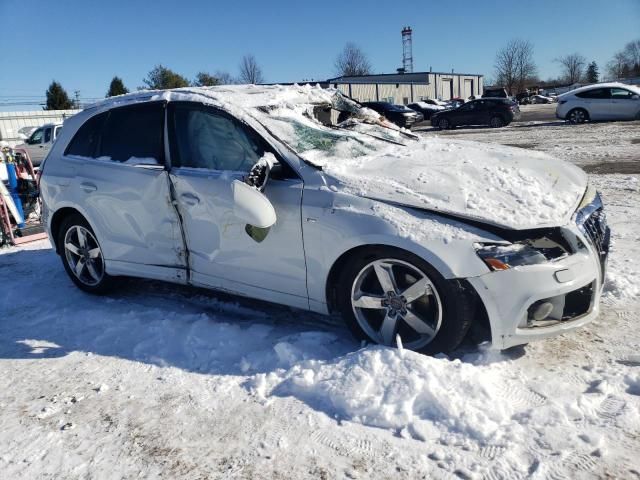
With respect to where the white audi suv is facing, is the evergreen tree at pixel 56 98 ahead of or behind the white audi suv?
behind

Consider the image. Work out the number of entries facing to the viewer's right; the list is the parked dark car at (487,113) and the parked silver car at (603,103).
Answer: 1

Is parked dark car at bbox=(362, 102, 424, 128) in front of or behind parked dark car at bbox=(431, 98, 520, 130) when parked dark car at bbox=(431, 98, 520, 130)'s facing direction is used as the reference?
in front

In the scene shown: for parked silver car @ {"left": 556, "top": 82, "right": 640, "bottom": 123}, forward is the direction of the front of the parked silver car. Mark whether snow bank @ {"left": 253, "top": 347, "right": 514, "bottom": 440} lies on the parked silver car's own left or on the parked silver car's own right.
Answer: on the parked silver car's own right

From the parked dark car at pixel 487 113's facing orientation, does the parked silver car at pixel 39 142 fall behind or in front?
in front

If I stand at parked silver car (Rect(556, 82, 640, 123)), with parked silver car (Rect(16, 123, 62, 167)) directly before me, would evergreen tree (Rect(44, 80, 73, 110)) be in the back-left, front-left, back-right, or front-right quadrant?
front-right

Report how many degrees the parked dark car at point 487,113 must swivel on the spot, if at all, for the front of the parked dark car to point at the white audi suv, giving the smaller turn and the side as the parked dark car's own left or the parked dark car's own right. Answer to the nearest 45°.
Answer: approximately 90° to the parked dark car's own left

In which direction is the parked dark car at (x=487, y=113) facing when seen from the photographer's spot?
facing to the left of the viewer

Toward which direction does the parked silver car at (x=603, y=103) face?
to the viewer's right

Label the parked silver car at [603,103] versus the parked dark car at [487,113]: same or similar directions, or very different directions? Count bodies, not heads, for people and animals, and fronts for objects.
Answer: very different directions

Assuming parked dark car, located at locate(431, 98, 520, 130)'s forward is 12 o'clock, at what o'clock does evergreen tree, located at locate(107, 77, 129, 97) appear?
The evergreen tree is roughly at 1 o'clock from the parked dark car.

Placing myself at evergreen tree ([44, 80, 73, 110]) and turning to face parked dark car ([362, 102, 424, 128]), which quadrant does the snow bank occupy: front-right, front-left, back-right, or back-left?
front-right

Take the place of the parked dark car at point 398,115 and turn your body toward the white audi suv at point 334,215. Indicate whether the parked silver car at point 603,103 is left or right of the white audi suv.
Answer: left
